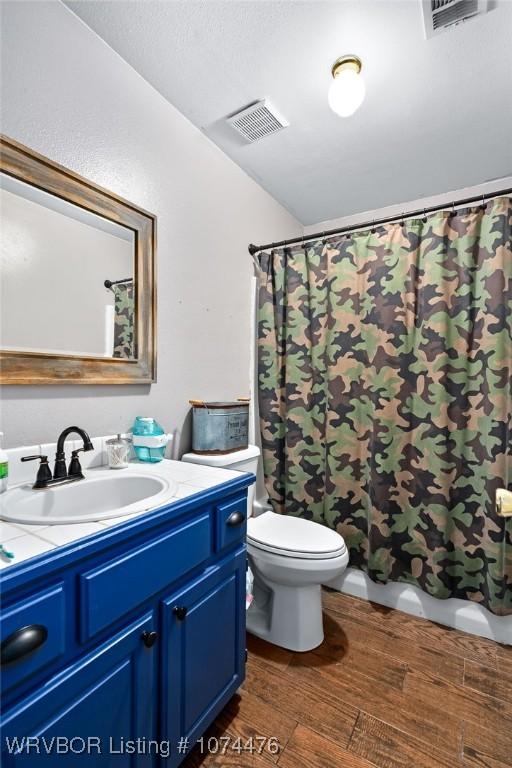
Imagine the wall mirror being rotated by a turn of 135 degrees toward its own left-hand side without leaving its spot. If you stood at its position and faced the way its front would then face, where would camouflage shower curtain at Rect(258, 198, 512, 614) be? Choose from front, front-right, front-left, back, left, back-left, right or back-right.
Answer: right

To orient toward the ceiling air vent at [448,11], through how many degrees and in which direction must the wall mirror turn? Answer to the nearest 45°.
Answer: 0° — it already faces it

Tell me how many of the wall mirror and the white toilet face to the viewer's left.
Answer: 0

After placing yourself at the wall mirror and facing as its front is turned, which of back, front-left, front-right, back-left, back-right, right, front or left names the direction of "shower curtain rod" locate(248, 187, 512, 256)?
front-left

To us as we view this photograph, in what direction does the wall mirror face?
facing the viewer and to the right of the viewer

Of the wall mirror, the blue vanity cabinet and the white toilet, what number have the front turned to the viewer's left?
0

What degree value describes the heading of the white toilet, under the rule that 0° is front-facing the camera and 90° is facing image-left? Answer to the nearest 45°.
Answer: approximately 315°

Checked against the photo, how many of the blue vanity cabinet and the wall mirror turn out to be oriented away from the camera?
0

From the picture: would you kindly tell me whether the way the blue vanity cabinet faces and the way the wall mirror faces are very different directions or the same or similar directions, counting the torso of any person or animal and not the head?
same or similar directions
